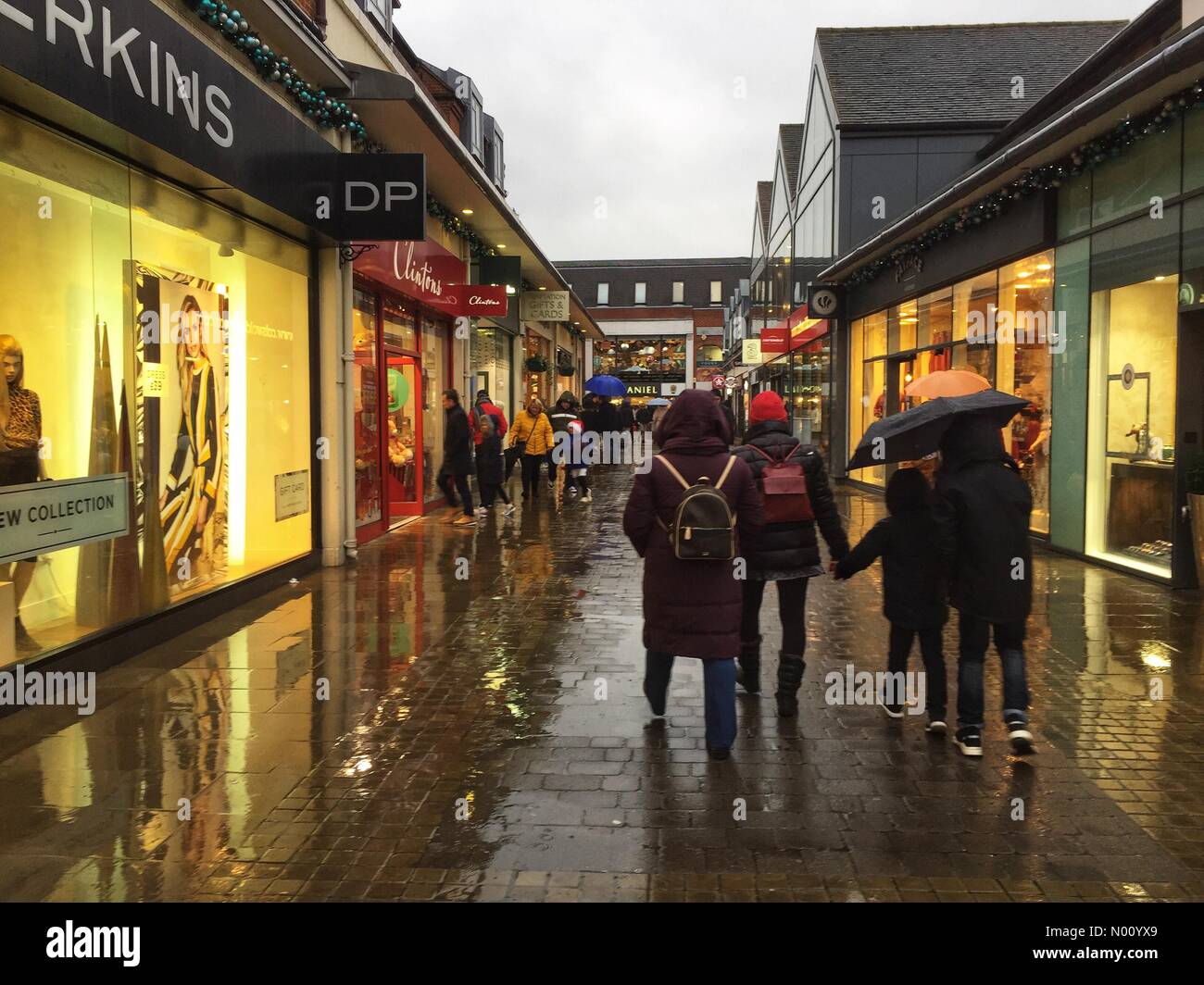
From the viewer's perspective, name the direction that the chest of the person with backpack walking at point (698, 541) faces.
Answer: away from the camera

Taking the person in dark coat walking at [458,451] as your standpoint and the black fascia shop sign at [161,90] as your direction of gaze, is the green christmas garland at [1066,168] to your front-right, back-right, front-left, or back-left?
front-left

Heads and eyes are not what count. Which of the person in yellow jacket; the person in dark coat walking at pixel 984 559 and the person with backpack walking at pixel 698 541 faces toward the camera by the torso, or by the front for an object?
the person in yellow jacket

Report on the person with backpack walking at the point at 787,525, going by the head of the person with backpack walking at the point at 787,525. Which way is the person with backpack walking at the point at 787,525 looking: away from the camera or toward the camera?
away from the camera

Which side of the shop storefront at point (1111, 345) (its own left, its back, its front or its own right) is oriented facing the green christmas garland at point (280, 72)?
front

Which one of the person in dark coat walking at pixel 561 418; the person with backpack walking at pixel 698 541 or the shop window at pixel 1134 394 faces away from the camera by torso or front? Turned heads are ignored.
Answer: the person with backpack walking

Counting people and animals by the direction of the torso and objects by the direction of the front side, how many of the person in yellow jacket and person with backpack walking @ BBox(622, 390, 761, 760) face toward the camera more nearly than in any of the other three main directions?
1

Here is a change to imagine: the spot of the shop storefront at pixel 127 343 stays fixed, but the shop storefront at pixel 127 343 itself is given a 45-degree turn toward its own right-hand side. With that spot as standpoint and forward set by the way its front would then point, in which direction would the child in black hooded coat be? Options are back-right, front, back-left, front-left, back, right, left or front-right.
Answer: front-left

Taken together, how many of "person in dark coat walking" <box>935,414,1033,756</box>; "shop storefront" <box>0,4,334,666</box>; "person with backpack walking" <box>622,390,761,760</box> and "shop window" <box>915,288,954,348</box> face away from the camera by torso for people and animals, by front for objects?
2

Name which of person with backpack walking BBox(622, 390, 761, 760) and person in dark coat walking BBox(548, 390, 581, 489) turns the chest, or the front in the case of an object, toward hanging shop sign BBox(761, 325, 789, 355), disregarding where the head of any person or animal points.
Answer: the person with backpack walking

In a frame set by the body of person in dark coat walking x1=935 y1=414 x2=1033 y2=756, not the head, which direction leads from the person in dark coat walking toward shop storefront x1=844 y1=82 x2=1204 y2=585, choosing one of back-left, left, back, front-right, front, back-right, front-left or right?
front

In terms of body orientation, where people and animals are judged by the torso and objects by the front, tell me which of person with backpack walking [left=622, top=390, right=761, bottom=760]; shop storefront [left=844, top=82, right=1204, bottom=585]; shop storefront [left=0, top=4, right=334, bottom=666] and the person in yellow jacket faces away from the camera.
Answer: the person with backpack walking

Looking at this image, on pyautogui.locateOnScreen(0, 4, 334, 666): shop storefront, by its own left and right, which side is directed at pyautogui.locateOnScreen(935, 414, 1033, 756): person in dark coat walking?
front

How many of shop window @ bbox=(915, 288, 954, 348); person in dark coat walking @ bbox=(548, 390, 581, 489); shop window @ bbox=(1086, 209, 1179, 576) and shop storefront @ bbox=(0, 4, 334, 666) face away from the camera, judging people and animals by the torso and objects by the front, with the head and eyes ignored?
0

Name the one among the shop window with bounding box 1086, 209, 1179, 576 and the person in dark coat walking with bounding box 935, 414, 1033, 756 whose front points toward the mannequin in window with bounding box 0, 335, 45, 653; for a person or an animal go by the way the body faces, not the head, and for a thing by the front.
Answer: the shop window

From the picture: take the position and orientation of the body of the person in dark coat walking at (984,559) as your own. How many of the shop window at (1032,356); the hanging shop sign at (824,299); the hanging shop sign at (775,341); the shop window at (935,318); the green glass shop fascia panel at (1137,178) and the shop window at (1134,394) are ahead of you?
6

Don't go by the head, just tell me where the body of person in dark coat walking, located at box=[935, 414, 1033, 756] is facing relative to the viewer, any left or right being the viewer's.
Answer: facing away from the viewer

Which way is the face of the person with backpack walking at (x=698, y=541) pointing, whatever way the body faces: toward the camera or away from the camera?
away from the camera

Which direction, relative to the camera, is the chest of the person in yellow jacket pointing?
toward the camera
